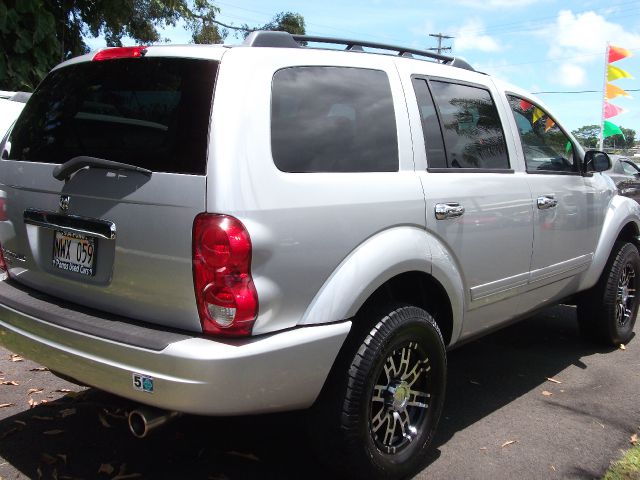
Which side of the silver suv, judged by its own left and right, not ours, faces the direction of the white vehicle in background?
left

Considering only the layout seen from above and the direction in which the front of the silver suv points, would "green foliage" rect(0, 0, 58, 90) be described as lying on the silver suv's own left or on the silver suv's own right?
on the silver suv's own left

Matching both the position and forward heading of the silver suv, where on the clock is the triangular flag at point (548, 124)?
The triangular flag is roughly at 12 o'clock from the silver suv.

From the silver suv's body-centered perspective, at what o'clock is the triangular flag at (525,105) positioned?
The triangular flag is roughly at 12 o'clock from the silver suv.

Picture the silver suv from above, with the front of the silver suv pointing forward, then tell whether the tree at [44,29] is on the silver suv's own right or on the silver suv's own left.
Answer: on the silver suv's own left

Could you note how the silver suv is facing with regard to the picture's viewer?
facing away from the viewer and to the right of the viewer

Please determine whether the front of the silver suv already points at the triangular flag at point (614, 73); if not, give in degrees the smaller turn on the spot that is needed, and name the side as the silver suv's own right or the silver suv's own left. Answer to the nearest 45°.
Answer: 0° — it already faces it
